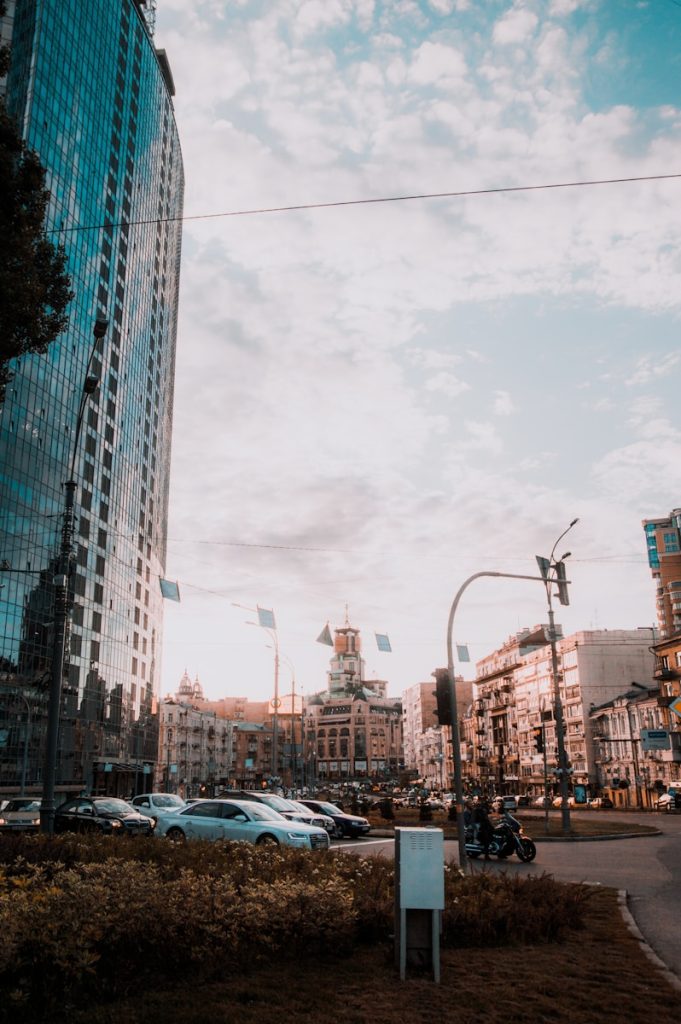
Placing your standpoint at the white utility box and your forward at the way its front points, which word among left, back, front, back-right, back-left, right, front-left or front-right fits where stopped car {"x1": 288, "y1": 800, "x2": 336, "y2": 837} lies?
back

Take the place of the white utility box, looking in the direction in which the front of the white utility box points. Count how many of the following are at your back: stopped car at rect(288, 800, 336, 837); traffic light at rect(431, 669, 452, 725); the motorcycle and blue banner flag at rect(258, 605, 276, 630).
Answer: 4

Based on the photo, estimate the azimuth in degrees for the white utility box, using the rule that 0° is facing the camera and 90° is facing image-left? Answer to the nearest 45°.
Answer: approximately 0°

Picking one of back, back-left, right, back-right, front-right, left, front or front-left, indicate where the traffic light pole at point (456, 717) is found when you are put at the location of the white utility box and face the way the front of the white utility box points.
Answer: back

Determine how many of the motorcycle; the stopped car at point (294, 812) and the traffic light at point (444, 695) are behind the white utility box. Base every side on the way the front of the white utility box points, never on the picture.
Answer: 3

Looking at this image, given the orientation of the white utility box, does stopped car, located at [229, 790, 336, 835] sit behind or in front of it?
behind

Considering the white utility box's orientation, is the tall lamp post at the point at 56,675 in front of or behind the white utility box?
behind

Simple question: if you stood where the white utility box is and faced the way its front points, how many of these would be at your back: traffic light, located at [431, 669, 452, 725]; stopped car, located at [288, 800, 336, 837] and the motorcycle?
3

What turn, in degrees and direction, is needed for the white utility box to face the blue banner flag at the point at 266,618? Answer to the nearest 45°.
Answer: approximately 180°

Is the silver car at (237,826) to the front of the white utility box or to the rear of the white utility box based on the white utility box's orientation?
to the rear

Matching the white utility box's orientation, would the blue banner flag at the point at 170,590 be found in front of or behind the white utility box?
behind

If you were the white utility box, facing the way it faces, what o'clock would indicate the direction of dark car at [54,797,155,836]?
The dark car is roughly at 5 o'clock from the white utility box.
